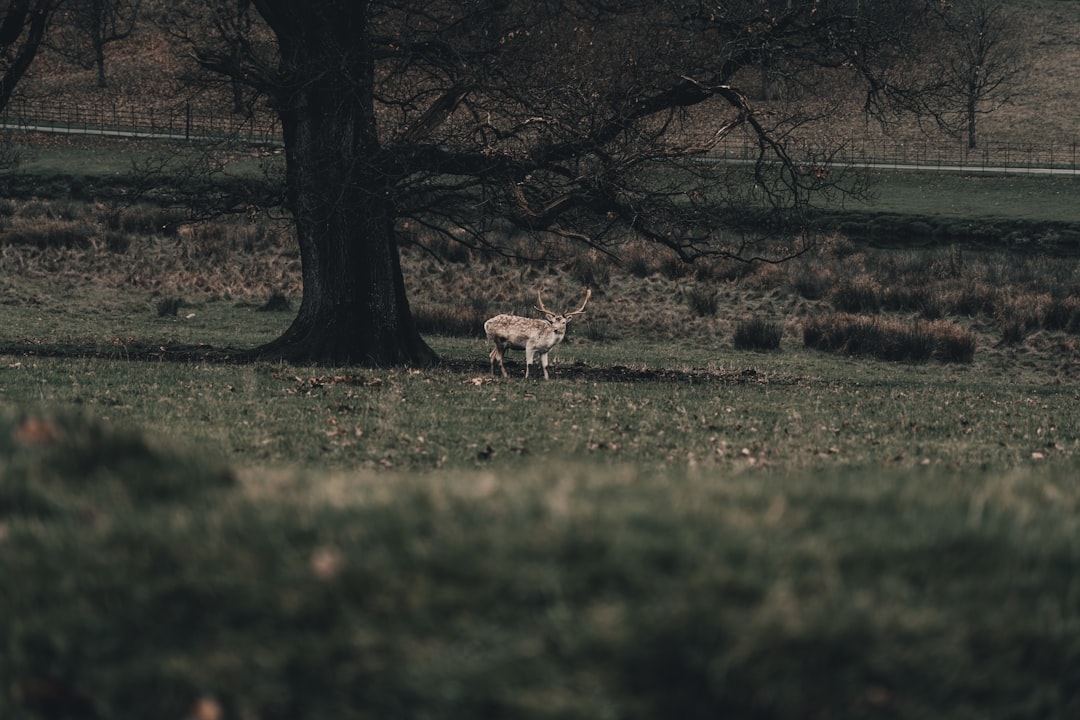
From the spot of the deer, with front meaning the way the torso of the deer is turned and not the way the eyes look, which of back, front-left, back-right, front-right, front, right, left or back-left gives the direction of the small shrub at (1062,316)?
front-left

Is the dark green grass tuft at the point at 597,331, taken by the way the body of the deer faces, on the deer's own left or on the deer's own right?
on the deer's own left

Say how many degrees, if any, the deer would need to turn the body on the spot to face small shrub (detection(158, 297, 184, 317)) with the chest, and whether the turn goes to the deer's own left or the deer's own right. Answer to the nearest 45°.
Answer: approximately 135° to the deer's own left

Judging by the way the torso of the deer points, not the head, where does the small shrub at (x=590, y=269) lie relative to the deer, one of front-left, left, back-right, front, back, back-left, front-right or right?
left

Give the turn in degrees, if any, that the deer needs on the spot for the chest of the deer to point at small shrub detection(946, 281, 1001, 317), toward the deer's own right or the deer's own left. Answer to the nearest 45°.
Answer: approximately 45° to the deer's own left

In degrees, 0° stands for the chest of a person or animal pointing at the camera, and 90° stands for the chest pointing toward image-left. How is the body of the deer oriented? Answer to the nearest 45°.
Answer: approximately 270°

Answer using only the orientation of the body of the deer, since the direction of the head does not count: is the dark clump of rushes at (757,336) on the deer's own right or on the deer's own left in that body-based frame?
on the deer's own left

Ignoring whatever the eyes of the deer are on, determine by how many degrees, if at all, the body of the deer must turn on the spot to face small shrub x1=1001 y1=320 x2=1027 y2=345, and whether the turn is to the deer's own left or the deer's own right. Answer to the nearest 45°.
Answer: approximately 45° to the deer's own left

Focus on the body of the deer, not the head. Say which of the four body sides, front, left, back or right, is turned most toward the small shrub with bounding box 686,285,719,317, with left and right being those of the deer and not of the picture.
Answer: left

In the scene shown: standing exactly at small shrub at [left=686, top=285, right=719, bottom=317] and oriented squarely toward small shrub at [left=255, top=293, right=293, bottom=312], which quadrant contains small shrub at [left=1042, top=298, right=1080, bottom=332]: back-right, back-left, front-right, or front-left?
back-left
